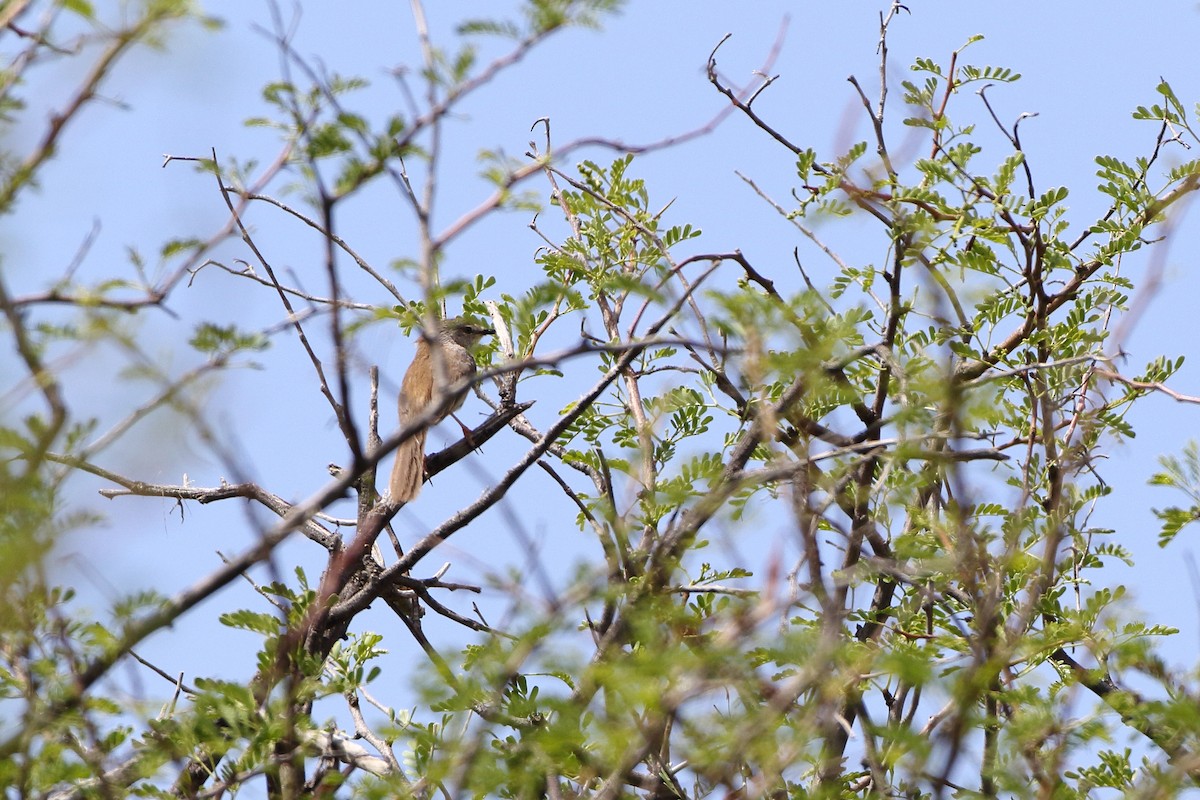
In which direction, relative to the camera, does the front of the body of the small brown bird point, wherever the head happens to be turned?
to the viewer's right
